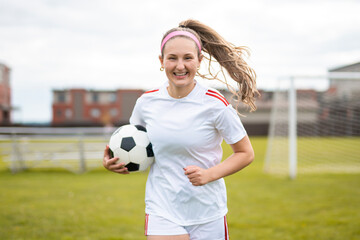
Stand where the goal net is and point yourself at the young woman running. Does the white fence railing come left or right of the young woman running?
right

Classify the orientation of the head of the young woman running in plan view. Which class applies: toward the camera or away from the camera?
toward the camera

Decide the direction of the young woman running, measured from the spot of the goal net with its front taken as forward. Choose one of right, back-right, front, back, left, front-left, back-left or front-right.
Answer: front

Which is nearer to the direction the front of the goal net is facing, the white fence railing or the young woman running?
the young woman running

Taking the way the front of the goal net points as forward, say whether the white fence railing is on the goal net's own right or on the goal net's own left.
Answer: on the goal net's own right

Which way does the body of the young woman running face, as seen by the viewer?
toward the camera

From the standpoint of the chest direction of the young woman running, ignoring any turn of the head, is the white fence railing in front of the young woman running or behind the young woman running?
behind

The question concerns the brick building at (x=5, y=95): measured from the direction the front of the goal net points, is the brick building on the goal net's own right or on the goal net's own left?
on the goal net's own right
